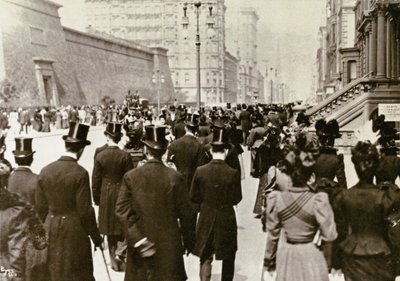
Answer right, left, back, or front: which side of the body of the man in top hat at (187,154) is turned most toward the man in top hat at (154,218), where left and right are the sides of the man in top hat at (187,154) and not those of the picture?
back

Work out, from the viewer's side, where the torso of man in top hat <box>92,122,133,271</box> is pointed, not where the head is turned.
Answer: away from the camera

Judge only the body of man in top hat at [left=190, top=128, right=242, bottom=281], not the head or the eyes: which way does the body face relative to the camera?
away from the camera

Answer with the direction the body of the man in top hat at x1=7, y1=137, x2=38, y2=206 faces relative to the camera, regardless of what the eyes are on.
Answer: away from the camera

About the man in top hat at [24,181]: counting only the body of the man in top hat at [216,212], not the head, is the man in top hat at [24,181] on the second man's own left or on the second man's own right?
on the second man's own left

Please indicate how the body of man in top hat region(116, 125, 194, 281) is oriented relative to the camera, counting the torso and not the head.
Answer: away from the camera

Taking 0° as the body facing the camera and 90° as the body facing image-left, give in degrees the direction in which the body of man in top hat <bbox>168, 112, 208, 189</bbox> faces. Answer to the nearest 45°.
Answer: approximately 180°

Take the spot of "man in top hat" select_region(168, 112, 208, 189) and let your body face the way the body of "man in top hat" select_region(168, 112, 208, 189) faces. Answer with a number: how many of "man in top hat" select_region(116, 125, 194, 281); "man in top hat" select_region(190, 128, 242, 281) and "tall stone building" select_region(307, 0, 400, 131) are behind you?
2
